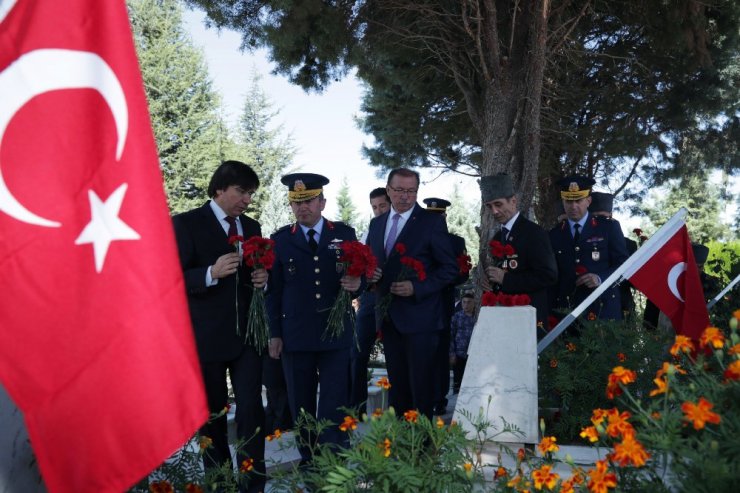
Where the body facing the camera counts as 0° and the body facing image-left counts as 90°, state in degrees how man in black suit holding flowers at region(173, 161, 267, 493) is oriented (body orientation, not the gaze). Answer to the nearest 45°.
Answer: approximately 315°

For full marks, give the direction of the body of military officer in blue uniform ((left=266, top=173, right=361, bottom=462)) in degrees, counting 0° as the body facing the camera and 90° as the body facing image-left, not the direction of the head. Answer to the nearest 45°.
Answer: approximately 0°

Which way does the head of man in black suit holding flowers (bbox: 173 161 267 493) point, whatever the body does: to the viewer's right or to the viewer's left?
to the viewer's right

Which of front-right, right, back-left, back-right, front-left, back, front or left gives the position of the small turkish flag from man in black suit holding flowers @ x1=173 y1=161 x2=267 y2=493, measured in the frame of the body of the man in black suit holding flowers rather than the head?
front-left
